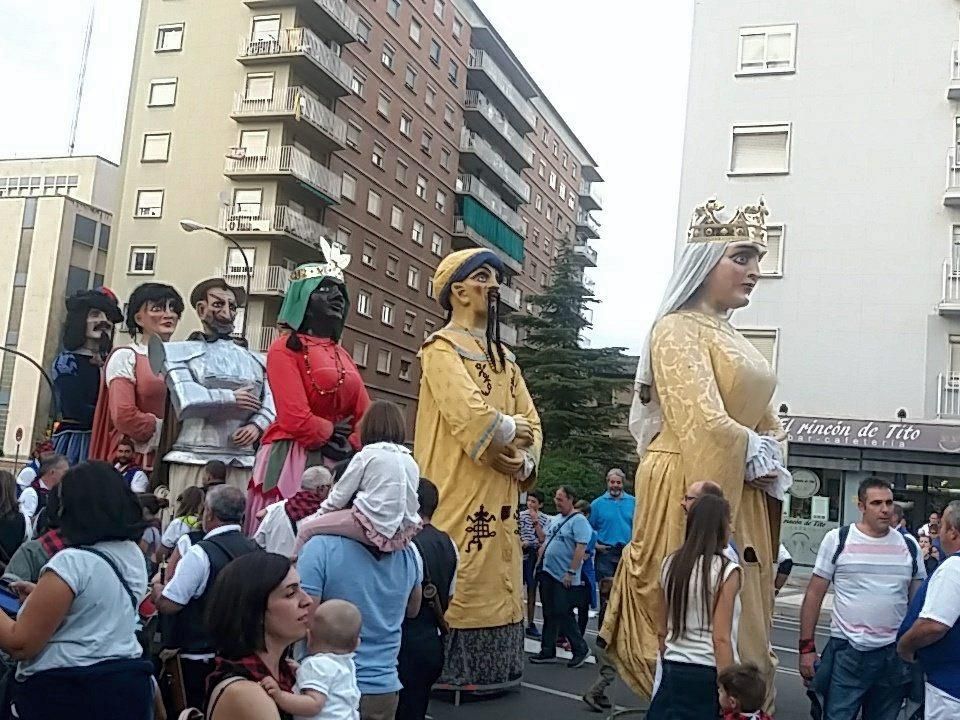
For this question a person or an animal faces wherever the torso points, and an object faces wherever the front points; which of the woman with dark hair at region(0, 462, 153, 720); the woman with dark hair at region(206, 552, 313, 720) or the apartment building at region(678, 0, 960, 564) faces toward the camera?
the apartment building

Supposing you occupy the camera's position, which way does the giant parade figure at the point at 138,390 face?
facing the viewer and to the right of the viewer

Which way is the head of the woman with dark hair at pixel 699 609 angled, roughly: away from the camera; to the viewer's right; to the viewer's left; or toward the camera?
away from the camera

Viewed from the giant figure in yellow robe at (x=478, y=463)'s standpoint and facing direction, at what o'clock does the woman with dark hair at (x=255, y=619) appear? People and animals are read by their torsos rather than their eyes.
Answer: The woman with dark hair is roughly at 2 o'clock from the giant figure in yellow robe.

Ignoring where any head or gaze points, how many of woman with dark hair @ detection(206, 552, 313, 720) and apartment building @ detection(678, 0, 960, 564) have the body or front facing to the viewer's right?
1

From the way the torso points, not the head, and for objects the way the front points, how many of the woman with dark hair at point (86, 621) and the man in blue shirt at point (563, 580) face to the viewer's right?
0

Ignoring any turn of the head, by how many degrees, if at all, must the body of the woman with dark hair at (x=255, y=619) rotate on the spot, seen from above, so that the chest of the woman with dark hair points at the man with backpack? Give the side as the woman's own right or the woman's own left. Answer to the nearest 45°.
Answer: approximately 45° to the woman's own left

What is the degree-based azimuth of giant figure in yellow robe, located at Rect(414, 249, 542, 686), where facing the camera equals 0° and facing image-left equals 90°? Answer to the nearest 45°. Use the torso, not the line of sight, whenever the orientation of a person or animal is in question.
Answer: approximately 315°

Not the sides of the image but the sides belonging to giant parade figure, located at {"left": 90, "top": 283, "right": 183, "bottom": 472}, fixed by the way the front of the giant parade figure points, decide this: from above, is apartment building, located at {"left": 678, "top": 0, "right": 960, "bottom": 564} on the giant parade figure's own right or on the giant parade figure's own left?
on the giant parade figure's own left

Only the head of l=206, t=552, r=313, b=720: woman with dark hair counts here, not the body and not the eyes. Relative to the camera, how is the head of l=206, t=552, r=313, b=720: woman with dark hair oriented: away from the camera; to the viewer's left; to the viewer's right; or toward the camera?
to the viewer's right

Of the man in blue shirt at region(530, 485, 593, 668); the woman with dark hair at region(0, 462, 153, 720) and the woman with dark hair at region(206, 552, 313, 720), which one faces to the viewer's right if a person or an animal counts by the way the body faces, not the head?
the woman with dark hair at region(206, 552, 313, 720)

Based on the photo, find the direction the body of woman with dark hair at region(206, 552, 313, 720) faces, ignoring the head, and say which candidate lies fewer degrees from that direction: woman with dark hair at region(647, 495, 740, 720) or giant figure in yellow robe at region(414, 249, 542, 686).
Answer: the woman with dark hair
